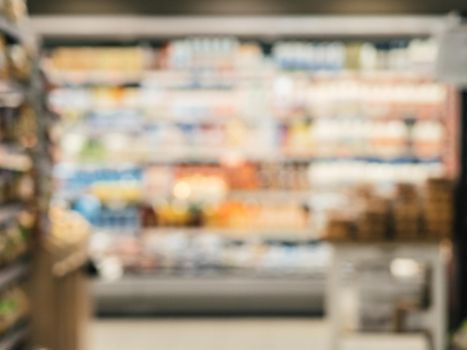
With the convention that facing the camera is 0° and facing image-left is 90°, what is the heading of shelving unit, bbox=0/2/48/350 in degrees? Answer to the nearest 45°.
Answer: approximately 270°

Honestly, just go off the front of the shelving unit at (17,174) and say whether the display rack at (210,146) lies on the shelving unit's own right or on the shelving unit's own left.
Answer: on the shelving unit's own left

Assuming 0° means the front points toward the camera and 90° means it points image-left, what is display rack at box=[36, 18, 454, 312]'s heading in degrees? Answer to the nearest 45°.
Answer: approximately 0°

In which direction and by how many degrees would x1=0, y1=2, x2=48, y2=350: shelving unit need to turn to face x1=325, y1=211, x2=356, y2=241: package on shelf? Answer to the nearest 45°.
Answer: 0° — it already faces it

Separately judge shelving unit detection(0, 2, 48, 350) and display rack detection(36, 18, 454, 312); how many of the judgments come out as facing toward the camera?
1

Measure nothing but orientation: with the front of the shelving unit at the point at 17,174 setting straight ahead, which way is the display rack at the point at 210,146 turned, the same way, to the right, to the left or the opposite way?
to the right
